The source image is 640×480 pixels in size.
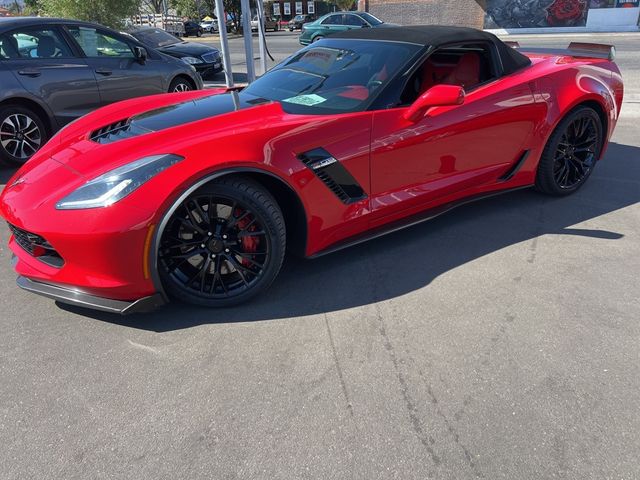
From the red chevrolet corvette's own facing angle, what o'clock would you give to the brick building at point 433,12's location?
The brick building is roughly at 5 o'clock from the red chevrolet corvette.

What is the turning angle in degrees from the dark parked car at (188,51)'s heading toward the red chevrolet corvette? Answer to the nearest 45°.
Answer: approximately 45° to its right

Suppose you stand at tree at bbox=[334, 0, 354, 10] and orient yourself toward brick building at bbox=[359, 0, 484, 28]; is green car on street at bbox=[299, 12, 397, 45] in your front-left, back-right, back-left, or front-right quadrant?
front-right

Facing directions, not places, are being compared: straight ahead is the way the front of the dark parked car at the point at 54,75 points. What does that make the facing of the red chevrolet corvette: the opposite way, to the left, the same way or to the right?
the opposite way

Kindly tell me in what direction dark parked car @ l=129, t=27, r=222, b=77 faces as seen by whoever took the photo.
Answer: facing the viewer and to the right of the viewer

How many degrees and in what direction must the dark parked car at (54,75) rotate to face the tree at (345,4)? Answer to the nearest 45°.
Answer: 0° — it already faces it

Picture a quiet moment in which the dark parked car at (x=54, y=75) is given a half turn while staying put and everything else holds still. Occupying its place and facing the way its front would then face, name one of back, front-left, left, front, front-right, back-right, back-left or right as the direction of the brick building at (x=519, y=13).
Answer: back

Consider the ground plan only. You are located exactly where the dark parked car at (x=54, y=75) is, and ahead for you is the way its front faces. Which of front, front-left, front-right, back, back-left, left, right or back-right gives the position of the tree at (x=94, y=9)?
front-left

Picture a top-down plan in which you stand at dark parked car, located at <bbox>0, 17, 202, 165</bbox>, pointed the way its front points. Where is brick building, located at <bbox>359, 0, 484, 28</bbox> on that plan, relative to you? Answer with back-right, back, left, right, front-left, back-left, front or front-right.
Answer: front

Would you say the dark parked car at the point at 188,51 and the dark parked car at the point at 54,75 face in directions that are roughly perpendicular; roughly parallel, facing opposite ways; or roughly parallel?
roughly perpendicular

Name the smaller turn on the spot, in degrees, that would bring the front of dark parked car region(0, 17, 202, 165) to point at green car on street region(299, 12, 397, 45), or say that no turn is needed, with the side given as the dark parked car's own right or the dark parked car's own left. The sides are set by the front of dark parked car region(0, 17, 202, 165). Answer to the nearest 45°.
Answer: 0° — it already faces it

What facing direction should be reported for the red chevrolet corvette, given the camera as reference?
facing the viewer and to the left of the viewer

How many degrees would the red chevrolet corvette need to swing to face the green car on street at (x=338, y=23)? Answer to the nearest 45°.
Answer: approximately 135° to its right

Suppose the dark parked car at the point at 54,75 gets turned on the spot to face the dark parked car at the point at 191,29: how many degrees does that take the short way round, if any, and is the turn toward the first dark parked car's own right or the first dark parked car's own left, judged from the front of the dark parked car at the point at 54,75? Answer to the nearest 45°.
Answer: approximately 45° to the first dark parked car's own left

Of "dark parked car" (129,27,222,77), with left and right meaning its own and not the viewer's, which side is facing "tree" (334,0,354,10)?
left

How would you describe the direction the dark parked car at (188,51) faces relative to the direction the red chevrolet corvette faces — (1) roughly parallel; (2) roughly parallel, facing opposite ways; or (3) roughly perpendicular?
roughly perpendicular

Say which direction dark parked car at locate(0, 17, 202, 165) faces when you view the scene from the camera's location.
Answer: facing away from the viewer and to the right of the viewer

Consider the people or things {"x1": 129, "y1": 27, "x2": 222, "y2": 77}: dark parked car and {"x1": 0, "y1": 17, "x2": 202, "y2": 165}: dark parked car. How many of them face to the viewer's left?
0
